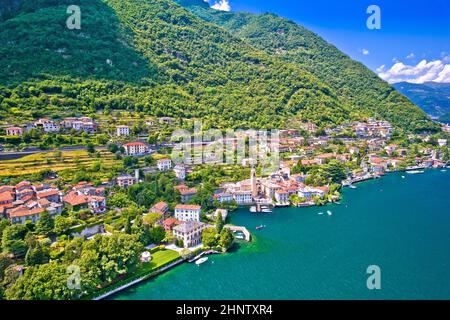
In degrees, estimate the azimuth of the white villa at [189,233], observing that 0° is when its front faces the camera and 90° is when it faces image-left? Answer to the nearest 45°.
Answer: approximately 315°

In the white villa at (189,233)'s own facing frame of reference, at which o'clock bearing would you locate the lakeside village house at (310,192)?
The lakeside village house is roughly at 9 o'clock from the white villa.

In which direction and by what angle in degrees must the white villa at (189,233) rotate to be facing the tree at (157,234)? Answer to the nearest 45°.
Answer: approximately 135° to its right

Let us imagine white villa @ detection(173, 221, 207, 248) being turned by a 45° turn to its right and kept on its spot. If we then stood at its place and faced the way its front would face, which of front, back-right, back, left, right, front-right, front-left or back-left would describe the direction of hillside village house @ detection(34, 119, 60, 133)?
back-right

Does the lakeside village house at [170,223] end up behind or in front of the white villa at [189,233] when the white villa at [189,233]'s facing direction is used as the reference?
behind

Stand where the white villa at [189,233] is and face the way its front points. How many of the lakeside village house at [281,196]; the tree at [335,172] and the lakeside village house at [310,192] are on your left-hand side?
3

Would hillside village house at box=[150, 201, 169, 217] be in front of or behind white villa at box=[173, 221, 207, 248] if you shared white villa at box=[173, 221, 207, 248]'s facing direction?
behind

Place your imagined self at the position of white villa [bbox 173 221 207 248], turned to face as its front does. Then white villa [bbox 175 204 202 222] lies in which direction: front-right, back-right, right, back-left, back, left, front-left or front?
back-left

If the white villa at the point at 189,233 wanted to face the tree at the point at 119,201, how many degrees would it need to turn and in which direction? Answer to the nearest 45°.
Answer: approximately 180°

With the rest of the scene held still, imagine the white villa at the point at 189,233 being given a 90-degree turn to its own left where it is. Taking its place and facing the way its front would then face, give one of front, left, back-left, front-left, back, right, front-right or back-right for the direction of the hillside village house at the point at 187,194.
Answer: front-left

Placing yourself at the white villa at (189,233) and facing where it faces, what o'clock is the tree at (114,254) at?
The tree is roughly at 3 o'clock from the white villa.

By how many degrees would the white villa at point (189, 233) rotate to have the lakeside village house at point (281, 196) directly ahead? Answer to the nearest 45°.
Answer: approximately 90° to its left

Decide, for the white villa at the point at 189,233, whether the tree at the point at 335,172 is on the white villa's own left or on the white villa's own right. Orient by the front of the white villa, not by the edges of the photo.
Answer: on the white villa's own left
